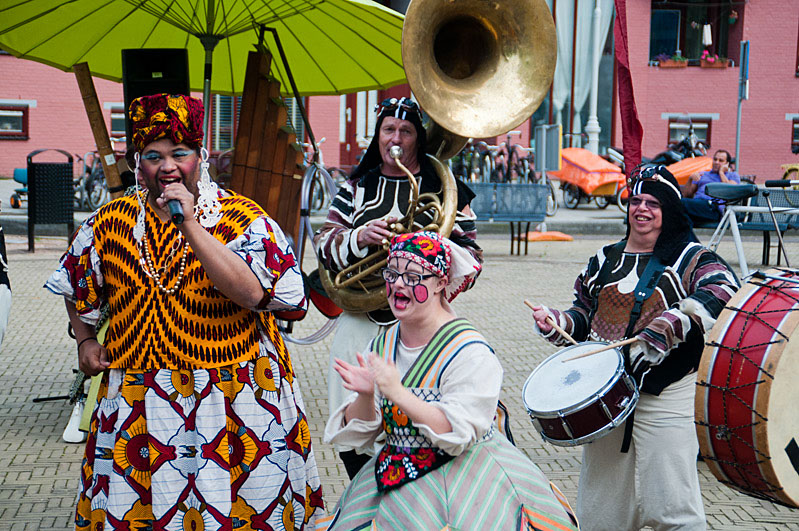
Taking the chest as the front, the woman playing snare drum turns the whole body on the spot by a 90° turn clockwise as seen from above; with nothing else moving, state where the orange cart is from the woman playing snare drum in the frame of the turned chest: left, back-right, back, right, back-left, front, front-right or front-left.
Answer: front-right

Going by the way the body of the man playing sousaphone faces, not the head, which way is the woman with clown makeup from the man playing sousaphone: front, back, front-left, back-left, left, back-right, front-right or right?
front

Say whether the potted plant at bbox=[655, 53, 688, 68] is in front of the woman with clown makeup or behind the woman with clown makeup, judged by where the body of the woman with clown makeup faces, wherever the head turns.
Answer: behind

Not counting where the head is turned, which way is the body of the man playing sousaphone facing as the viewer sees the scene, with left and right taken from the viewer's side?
facing the viewer

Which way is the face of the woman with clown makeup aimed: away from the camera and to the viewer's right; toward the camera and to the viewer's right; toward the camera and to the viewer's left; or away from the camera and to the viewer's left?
toward the camera and to the viewer's left

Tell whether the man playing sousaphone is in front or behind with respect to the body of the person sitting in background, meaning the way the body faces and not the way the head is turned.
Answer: in front

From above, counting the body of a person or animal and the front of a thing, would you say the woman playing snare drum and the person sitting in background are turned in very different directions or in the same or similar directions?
same or similar directions

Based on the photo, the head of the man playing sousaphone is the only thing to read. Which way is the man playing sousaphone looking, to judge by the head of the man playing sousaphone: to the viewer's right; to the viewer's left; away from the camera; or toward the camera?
toward the camera

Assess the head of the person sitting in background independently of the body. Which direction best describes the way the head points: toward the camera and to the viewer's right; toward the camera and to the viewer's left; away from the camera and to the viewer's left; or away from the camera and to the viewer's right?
toward the camera and to the viewer's left

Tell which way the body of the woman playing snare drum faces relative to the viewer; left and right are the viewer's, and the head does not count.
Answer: facing the viewer and to the left of the viewer
